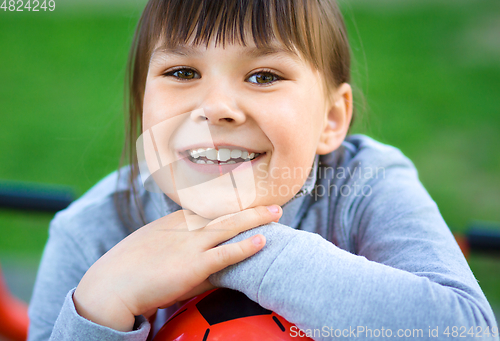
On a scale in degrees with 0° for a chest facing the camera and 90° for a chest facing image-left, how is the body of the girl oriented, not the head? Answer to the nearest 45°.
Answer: approximately 0°
